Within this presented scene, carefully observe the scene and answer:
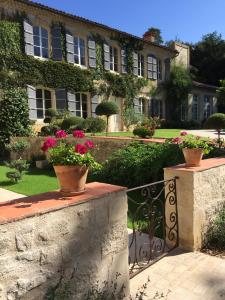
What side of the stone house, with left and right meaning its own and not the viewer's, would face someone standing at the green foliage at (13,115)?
right

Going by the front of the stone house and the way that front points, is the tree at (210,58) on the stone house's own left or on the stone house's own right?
on the stone house's own left

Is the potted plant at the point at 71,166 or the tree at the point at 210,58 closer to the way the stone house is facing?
the potted plant

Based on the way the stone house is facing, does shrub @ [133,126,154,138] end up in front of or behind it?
in front

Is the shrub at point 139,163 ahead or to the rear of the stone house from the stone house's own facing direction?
ahead

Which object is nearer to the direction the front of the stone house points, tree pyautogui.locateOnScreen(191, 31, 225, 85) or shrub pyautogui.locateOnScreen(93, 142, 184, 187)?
the shrub

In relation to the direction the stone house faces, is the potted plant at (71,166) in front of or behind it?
in front

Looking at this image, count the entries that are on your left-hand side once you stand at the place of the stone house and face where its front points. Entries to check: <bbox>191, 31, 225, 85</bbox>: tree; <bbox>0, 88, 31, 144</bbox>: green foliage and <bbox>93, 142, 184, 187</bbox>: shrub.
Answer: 1

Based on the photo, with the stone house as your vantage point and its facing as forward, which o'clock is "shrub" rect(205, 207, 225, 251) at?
The shrub is roughly at 1 o'clock from the stone house.

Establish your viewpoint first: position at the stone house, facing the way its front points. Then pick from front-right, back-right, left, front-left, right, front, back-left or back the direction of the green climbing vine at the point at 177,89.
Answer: left

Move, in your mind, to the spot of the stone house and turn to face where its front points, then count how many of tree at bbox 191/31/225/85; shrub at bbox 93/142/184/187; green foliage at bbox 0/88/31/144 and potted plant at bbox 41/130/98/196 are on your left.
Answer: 1

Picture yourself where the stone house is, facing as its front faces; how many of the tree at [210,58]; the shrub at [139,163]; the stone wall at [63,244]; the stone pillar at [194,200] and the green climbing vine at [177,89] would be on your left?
2

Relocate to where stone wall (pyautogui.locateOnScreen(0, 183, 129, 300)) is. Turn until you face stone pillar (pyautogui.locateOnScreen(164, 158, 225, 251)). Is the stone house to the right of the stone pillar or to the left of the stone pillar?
left
